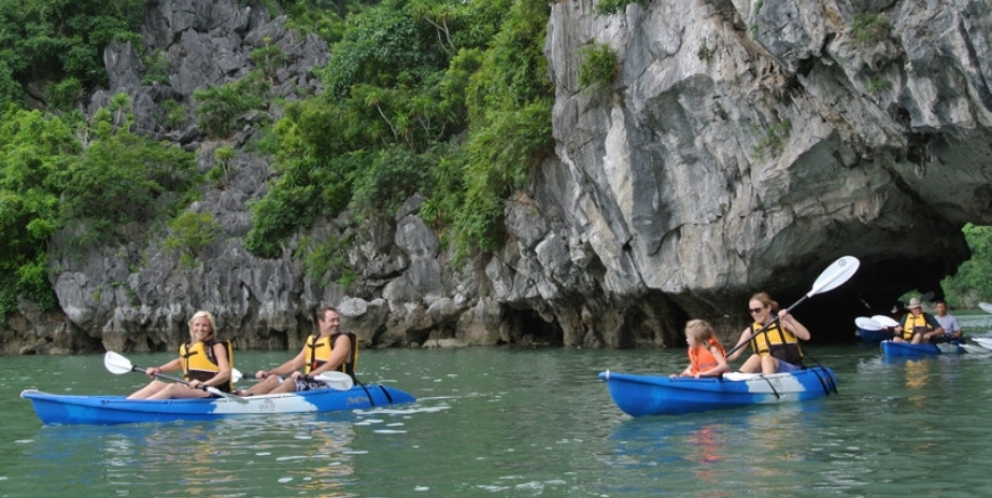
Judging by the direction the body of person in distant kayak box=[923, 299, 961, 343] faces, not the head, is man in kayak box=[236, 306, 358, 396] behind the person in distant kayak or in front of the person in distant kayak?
in front

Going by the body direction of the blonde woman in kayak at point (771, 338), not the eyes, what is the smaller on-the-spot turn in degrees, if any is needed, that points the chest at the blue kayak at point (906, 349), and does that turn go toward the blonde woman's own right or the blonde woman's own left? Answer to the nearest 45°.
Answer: approximately 135° to the blonde woman's own right

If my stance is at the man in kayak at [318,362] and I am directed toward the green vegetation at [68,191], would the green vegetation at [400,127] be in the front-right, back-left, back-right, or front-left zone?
front-right

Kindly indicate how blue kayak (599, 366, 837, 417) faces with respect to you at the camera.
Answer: facing the viewer and to the left of the viewer

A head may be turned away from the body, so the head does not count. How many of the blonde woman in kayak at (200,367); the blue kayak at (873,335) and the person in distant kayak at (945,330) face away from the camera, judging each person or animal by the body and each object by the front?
0

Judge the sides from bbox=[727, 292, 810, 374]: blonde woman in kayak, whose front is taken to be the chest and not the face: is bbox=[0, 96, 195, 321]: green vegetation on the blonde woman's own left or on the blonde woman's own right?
on the blonde woman's own right

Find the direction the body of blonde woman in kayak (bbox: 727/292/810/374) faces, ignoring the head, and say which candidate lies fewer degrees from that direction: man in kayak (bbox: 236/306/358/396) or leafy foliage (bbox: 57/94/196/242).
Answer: the man in kayak

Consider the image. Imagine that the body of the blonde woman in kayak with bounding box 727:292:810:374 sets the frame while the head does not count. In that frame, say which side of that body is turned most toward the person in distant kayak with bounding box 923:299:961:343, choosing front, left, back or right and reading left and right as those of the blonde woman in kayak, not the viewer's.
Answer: back

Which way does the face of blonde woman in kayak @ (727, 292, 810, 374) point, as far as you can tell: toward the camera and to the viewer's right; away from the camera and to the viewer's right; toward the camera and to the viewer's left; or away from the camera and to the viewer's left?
toward the camera and to the viewer's left

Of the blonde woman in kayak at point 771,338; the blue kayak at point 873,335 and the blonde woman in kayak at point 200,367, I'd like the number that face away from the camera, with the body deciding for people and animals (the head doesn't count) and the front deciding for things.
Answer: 0

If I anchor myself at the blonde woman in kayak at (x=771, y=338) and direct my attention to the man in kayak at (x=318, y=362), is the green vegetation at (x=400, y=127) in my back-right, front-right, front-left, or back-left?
front-right

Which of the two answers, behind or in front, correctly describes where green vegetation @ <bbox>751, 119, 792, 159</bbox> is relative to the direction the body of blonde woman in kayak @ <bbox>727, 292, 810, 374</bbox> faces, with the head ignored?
behind
